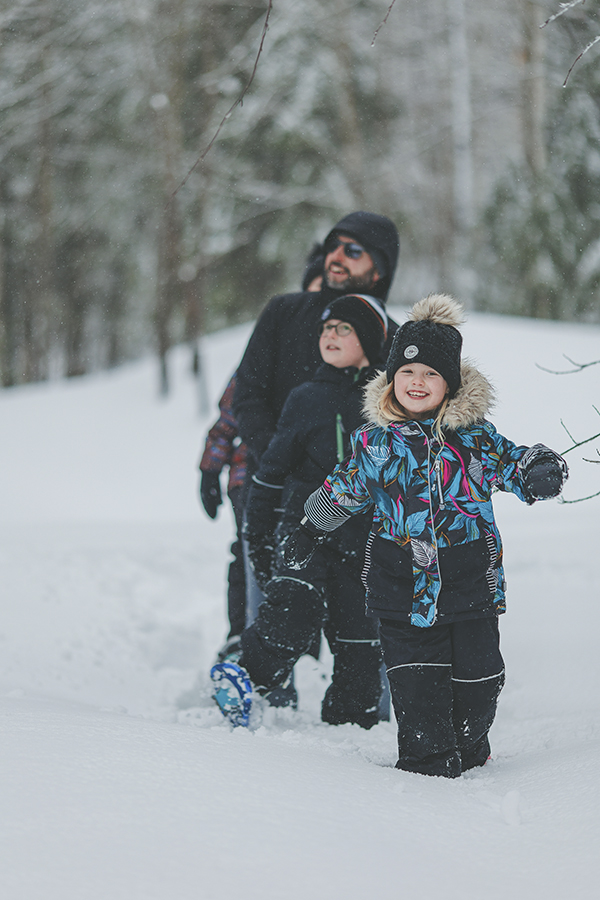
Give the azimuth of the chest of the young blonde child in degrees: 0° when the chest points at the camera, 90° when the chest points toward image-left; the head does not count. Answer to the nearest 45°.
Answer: approximately 0°

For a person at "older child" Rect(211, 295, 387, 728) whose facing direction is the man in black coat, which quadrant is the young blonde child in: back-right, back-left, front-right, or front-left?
back-right

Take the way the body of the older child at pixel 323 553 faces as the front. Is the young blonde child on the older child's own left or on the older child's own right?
on the older child's own left

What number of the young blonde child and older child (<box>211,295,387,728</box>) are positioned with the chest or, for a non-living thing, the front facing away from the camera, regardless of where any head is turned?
0

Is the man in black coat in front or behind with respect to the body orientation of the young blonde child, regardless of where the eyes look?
behind

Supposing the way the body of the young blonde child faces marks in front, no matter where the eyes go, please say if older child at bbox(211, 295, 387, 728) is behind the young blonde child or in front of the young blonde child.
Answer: behind
